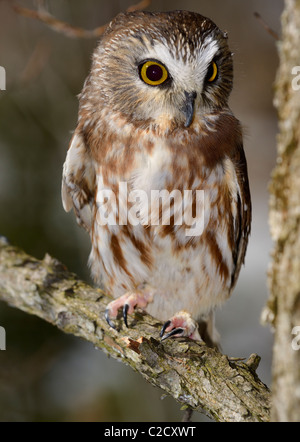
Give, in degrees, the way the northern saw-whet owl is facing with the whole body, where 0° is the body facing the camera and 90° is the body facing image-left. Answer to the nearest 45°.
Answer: approximately 0°
